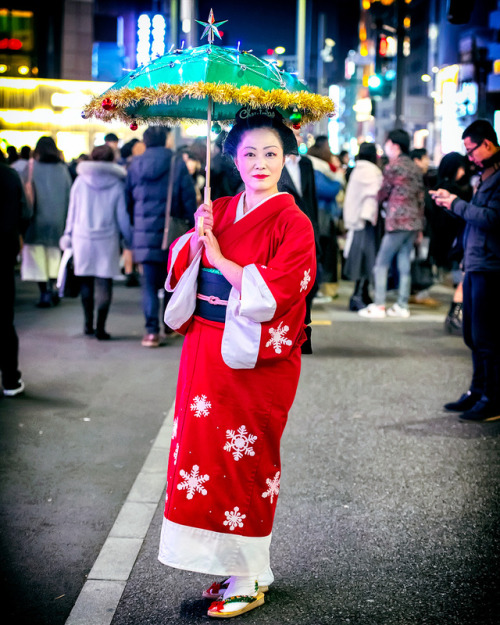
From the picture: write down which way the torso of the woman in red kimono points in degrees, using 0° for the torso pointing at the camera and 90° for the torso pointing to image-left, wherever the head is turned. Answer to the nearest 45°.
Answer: approximately 45°

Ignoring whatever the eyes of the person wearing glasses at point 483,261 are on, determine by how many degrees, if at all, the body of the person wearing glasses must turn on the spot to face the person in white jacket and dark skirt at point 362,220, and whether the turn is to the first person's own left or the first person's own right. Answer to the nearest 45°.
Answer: approximately 90° to the first person's own right

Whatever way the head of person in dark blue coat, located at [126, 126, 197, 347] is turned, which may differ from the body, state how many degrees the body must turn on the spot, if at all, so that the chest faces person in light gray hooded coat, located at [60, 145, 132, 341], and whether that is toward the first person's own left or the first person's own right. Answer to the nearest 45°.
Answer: approximately 45° to the first person's own left

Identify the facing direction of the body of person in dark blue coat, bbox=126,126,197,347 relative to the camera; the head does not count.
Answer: away from the camera

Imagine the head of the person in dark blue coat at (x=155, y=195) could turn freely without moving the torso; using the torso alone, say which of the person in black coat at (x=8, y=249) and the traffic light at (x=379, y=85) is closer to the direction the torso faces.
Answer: the traffic light

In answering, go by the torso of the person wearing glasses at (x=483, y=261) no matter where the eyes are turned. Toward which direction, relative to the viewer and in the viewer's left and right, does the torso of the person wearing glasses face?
facing to the left of the viewer

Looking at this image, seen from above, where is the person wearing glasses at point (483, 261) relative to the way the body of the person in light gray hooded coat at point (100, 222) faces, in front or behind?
behind

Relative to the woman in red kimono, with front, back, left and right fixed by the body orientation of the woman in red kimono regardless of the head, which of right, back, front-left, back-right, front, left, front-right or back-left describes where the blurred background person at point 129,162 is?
back-right

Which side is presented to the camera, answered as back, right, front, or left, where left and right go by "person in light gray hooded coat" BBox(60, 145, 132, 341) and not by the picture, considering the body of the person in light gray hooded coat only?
back

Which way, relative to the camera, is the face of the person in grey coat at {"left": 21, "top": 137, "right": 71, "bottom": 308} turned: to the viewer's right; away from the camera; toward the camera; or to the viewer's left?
away from the camera
